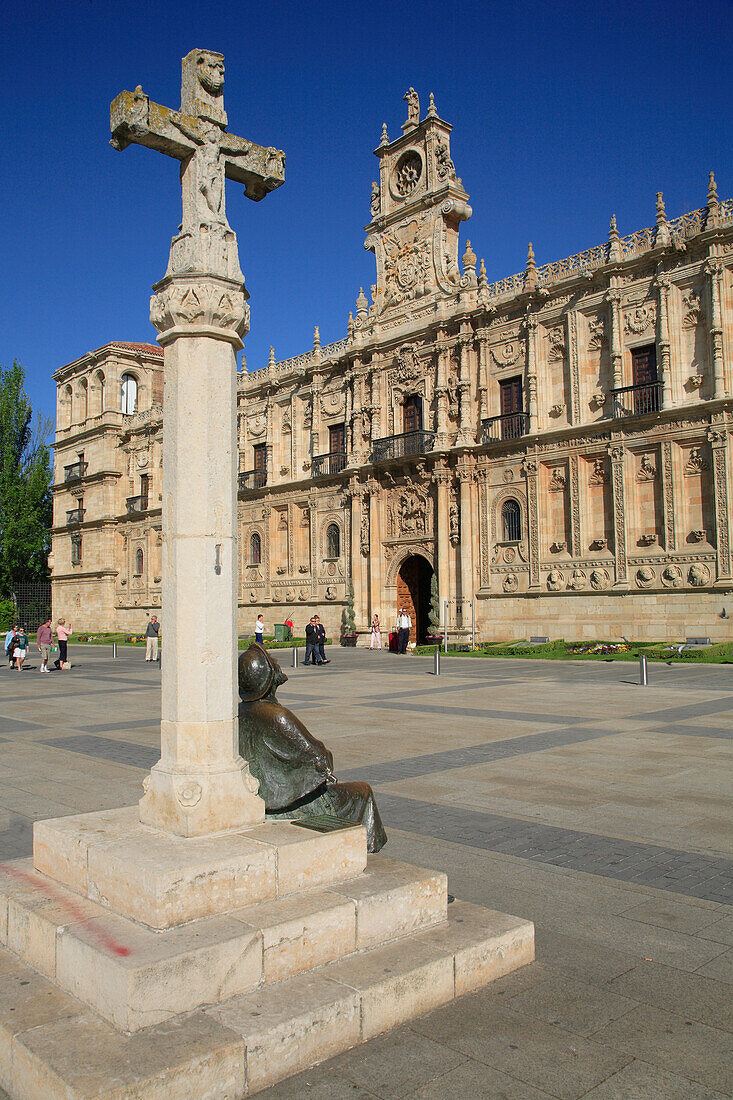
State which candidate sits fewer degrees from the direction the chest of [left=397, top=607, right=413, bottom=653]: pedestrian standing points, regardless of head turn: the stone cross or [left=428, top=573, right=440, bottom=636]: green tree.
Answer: the stone cross

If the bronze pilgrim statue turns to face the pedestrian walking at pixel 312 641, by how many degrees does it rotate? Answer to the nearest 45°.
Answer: approximately 90° to its left

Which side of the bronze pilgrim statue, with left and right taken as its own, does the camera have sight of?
right

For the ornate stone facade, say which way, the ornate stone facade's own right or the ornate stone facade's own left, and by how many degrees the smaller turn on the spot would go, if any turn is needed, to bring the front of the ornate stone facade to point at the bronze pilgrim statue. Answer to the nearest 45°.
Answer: approximately 45° to the ornate stone facade's own left

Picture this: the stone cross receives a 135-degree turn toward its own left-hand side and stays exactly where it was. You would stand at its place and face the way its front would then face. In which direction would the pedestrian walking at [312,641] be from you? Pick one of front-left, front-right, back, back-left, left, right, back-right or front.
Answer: front

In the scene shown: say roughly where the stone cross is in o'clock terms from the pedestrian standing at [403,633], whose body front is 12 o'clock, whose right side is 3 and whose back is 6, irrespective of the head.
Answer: The stone cross is roughly at 12 o'clock from the pedestrian standing.

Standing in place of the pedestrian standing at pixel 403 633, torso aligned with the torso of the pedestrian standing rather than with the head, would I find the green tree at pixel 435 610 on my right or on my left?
on my left

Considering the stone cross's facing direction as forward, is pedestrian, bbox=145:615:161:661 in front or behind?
behind

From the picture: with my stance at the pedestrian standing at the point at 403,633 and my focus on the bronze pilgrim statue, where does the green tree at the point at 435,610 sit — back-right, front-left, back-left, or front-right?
back-left

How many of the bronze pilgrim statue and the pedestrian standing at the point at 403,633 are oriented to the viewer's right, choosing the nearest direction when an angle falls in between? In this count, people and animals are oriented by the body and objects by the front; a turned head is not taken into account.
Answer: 1

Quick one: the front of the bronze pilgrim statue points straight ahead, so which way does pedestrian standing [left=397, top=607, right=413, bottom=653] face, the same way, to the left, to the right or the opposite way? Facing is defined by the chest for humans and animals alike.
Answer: to the right

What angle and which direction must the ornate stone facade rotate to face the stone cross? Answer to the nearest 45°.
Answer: approximately 45° to its left
